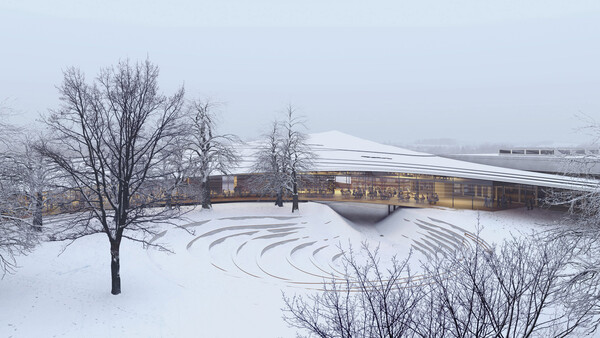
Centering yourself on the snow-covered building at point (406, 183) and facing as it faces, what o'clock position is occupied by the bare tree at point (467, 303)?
The bare tree is roughly at 12 o'clock from the snow-covered building.

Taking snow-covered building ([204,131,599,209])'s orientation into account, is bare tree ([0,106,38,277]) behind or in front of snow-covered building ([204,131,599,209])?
in front

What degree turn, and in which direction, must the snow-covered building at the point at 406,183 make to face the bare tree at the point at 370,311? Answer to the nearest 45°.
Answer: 0° — it already faces it

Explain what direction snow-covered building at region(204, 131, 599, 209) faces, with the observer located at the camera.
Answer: facing the viewer

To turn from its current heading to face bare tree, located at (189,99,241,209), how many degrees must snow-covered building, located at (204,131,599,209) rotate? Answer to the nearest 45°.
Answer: approximately 45° to its right

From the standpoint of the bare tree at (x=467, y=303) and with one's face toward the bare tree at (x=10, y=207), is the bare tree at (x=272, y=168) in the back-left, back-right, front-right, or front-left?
front-right

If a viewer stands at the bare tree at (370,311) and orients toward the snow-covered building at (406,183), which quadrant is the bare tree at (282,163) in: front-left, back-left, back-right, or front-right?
front-left
